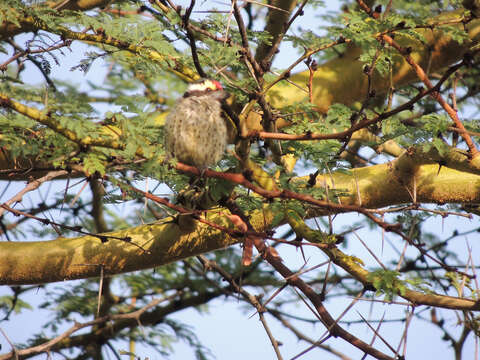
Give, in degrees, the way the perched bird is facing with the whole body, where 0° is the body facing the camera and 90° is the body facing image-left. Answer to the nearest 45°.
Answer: approximately 315°
